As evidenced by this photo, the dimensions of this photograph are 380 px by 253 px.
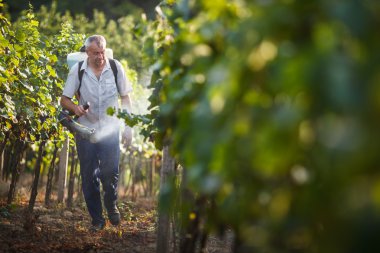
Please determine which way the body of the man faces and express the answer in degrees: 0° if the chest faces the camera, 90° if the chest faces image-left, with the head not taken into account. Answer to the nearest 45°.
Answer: approximately 0°
